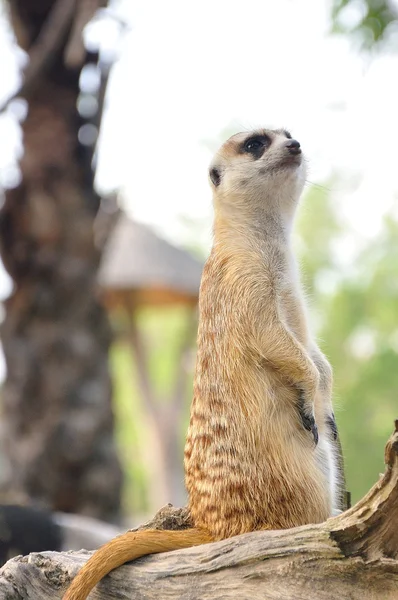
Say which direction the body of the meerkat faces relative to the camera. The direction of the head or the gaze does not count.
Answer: to the viewer's right

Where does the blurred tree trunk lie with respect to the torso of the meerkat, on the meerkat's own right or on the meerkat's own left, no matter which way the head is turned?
on the meerkat's own left

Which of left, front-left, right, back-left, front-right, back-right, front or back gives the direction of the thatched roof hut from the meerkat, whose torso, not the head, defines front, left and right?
left
